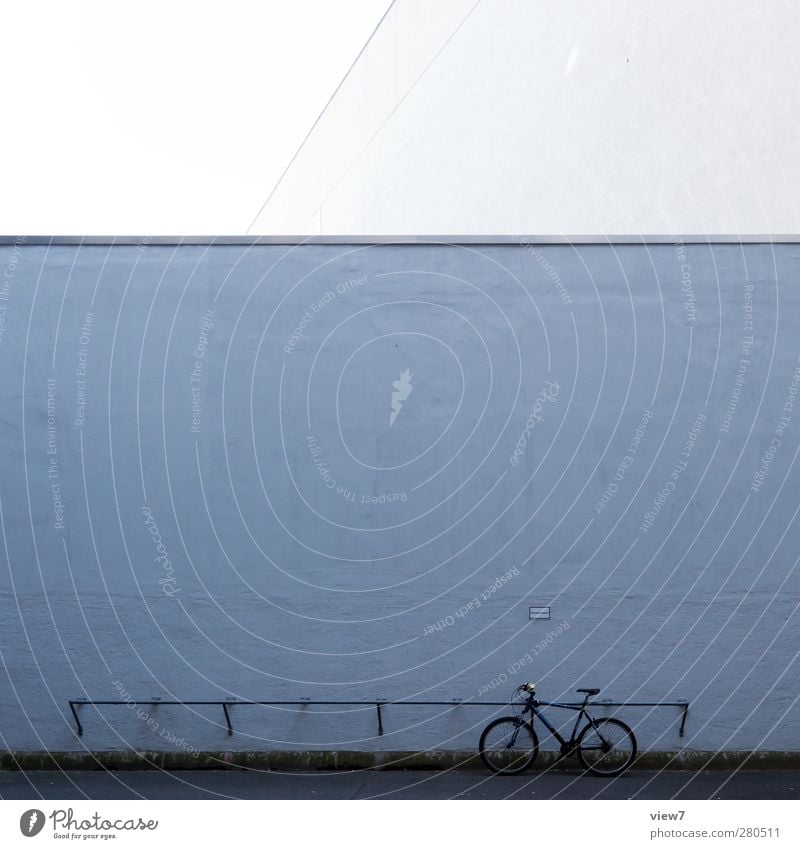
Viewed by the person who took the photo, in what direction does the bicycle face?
facing to the left of the viewer
